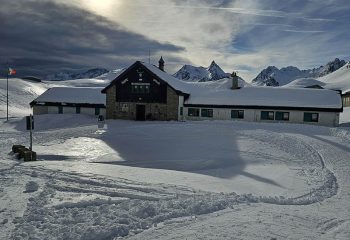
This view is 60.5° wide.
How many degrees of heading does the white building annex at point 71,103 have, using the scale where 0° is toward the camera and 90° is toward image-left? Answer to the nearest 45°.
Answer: approximately 0°
